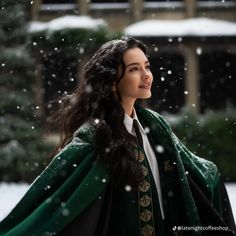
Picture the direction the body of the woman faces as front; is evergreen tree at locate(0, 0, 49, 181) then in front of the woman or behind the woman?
behind

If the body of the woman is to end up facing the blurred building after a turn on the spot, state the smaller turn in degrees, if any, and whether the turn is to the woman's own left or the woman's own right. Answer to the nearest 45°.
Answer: approximately 135° to the woman's own left

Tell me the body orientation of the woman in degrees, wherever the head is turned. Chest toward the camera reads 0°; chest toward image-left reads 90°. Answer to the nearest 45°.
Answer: approximately 315°

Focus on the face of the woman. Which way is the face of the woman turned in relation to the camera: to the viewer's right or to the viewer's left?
to the viewer's right
